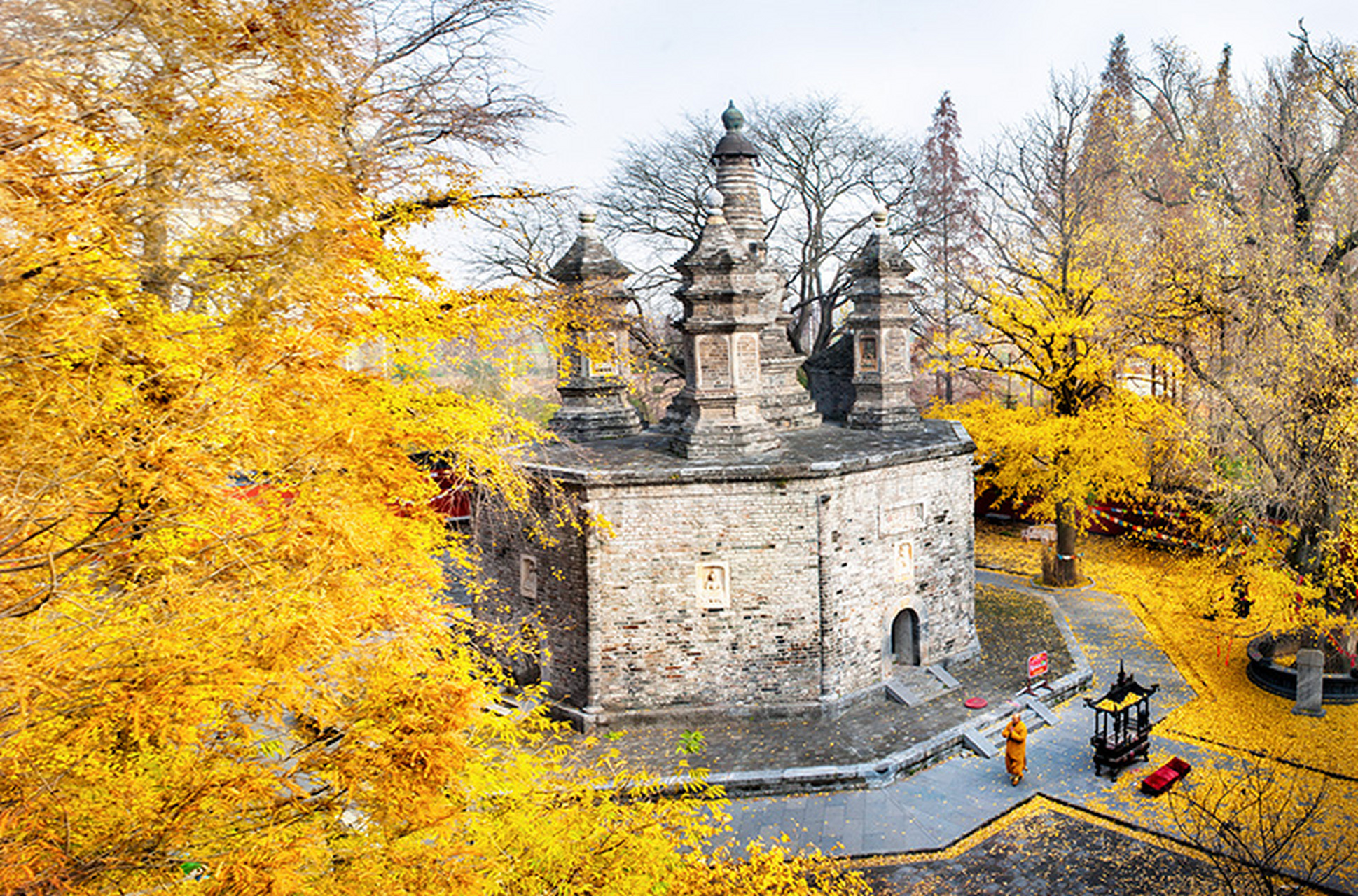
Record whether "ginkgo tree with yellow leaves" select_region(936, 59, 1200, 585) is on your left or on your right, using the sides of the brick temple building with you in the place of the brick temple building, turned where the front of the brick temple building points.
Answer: on your left

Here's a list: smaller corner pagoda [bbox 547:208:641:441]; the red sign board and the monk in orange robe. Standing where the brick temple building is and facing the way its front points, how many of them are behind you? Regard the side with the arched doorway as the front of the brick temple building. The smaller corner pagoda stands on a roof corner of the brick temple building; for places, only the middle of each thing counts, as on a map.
1

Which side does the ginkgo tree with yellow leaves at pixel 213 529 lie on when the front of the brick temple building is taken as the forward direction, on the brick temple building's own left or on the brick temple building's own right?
on the brick temple building's own right

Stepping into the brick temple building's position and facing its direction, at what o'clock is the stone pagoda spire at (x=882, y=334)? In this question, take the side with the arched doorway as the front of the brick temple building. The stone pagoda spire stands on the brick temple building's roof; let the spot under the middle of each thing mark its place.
The stone pagoda spire is roughly at 9 o'clock from the brick temple building.

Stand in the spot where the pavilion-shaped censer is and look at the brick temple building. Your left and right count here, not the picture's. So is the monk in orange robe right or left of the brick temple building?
left

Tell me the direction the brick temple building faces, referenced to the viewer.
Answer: facing the viewer and to the right of the viewer

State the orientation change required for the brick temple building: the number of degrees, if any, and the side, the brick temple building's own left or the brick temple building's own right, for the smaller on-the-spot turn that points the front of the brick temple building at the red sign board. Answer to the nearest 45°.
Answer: approximately 45° to the brick temple building's own left

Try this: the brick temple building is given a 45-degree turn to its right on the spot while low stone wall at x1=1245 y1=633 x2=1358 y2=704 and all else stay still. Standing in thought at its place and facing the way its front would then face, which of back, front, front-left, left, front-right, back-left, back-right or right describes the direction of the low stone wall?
left

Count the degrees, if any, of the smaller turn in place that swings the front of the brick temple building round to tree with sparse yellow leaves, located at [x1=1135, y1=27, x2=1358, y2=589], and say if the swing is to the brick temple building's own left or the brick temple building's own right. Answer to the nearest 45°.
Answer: approximately 45° to the brick temple building's own left

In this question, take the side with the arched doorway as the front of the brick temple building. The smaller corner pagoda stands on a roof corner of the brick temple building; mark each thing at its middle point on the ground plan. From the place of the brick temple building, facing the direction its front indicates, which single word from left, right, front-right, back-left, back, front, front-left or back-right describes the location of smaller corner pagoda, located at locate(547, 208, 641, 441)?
back

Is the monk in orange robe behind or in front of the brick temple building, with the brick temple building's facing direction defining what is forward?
in front

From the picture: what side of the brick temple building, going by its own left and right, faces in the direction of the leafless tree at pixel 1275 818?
front

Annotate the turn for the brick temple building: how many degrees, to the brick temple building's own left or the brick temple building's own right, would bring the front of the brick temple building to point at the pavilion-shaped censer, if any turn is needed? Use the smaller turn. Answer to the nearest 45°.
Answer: approximately 45° to the brick temple building's own left
